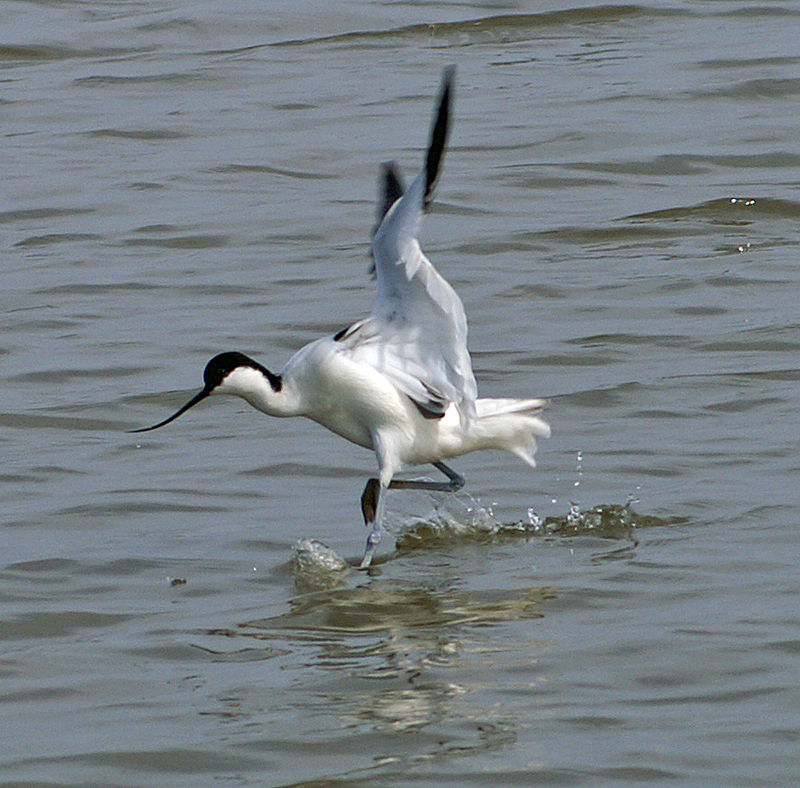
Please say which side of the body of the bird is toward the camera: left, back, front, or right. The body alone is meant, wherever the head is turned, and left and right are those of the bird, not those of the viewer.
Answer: left
